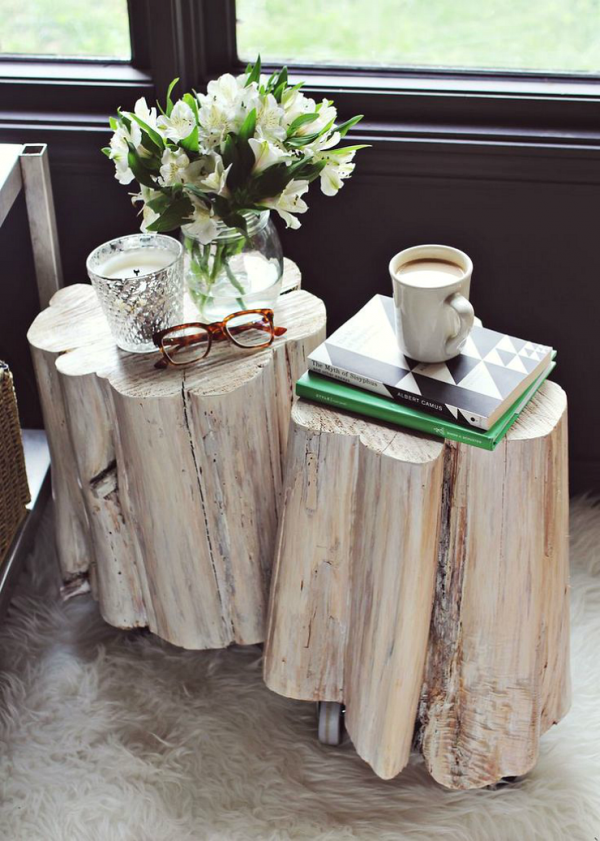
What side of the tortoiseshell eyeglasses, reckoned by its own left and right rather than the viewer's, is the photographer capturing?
front
